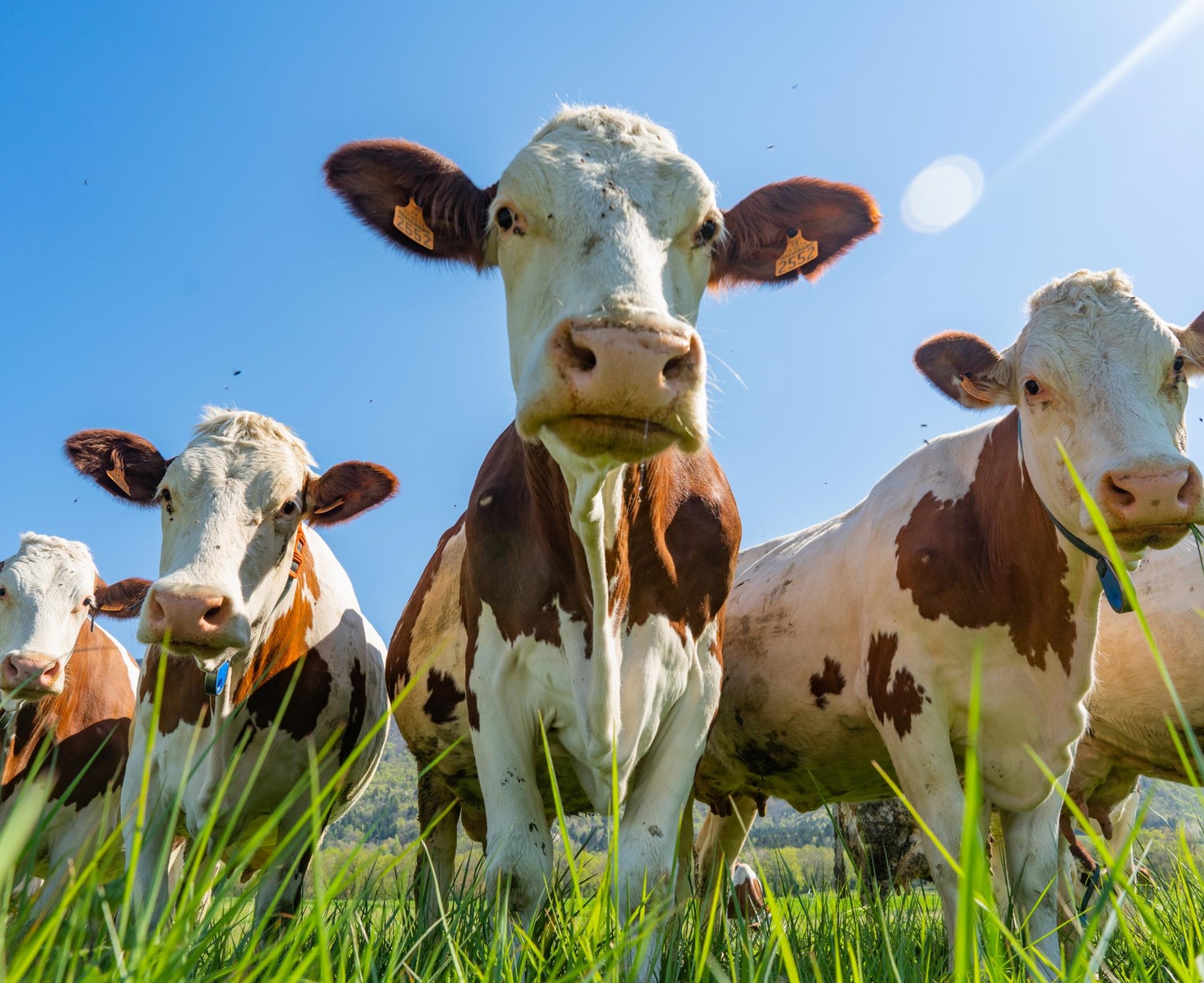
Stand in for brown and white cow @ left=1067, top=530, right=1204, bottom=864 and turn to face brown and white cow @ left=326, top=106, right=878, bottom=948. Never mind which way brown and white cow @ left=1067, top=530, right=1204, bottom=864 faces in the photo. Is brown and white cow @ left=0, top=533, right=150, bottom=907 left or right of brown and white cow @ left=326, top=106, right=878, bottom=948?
right

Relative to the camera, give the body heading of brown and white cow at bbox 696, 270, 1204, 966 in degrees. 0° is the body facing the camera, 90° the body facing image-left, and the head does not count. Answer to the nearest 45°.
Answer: approximately 315°

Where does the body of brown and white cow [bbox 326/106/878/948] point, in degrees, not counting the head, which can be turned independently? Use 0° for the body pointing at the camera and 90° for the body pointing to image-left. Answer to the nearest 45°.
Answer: approximately 0°

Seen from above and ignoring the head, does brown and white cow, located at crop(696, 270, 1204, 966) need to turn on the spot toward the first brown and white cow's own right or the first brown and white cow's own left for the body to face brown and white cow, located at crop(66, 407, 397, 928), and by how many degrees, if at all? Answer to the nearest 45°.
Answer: approximately 135° to the first brown and white cow's own right

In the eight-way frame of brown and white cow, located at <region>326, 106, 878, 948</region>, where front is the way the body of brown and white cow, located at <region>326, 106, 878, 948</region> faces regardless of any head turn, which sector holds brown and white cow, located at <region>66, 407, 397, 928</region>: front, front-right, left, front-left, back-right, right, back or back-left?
back-right
